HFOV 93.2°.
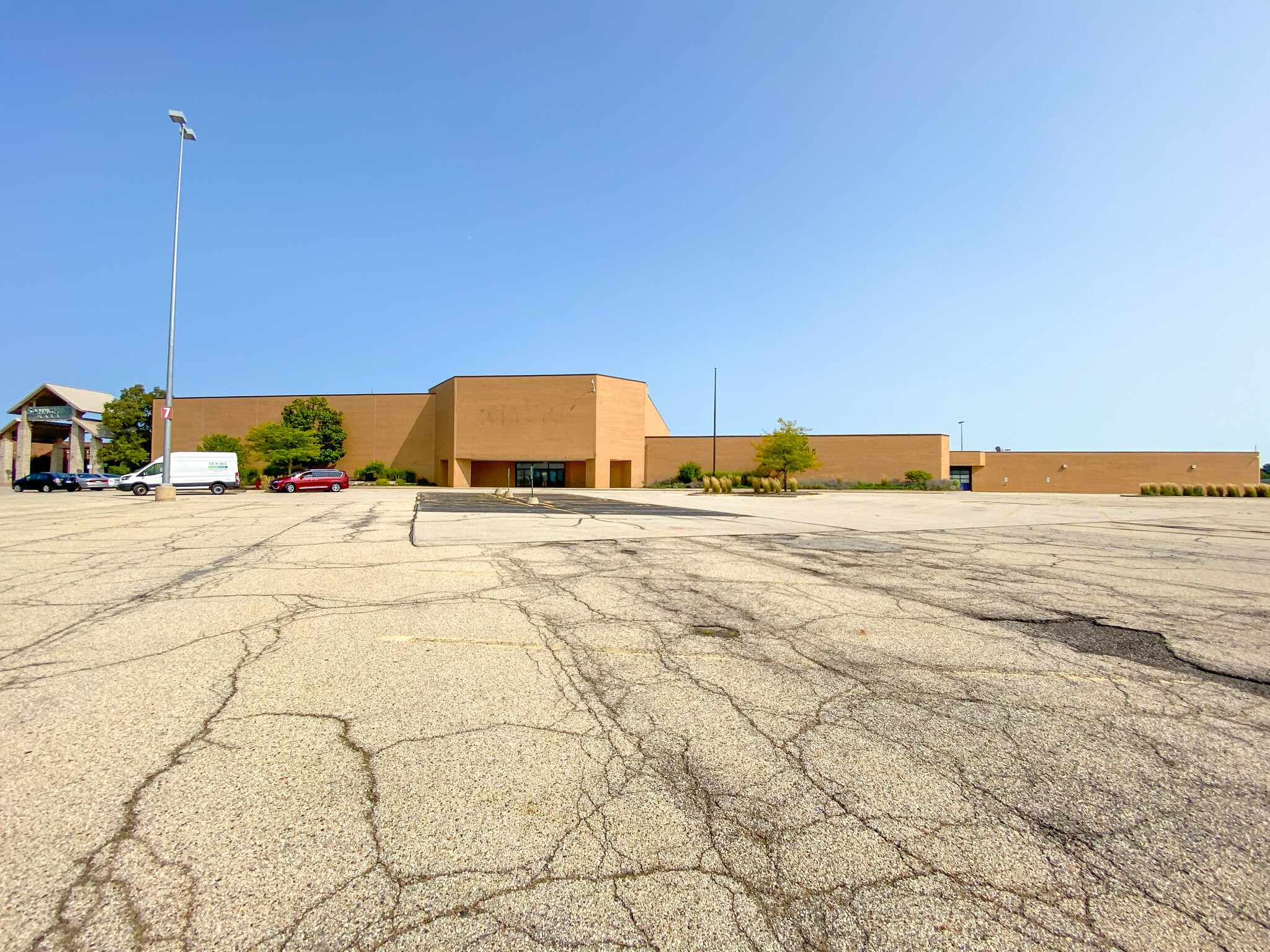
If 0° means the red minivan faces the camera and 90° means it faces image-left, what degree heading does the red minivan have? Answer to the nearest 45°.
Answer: approximately 90°

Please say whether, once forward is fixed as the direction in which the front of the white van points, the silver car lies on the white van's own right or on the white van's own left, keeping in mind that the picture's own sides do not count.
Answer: on the white van's own right

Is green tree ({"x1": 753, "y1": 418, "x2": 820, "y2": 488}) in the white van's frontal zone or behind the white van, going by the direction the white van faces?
behind

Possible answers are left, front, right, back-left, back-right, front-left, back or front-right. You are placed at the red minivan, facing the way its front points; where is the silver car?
front-right

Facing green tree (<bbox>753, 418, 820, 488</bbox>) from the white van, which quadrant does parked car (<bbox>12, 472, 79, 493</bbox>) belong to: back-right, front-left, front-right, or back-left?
back-left

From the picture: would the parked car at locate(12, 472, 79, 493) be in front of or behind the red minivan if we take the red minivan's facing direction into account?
in front

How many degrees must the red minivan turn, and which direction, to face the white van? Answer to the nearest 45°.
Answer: approximately 45° to its left

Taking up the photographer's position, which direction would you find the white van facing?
facing to the left of the viewer

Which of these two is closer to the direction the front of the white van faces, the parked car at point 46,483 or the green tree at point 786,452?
the parked car

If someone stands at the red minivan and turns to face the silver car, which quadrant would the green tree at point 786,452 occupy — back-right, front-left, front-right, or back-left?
back-right

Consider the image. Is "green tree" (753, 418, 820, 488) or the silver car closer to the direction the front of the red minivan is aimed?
the silver car
